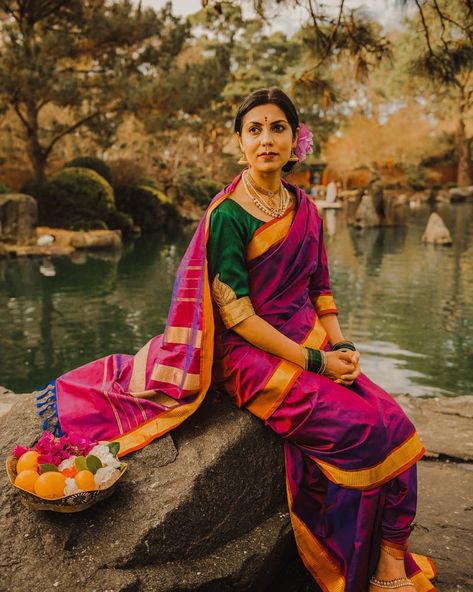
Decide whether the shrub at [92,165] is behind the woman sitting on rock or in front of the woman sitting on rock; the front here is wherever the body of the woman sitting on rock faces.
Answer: behind

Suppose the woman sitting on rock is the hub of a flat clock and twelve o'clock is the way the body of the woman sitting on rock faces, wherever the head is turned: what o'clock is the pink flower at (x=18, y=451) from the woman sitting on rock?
The pink flower is roughly at 4 o'clock from the woman sitting on rock.

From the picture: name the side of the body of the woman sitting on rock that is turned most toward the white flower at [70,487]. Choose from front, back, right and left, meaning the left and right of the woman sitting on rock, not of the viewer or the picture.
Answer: right

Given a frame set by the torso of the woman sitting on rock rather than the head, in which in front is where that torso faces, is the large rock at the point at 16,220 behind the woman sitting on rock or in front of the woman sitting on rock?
behind

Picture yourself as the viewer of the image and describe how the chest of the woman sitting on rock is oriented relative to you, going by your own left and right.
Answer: facing the viewer and to the right of the viewer

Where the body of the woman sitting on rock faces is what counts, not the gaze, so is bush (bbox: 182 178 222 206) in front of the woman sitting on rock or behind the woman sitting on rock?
behind

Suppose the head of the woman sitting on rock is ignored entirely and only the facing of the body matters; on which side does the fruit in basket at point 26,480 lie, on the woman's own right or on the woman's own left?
on the woman's own right

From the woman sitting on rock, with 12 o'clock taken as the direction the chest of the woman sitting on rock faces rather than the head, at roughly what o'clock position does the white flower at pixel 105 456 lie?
The white flower is roughly at 4 o'clock from the woman sitting on rock.

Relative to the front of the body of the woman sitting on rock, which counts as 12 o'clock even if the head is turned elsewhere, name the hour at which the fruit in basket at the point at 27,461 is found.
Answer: The fruit in basket is roughly at 4 o'clock from the woman sitting on rock.
